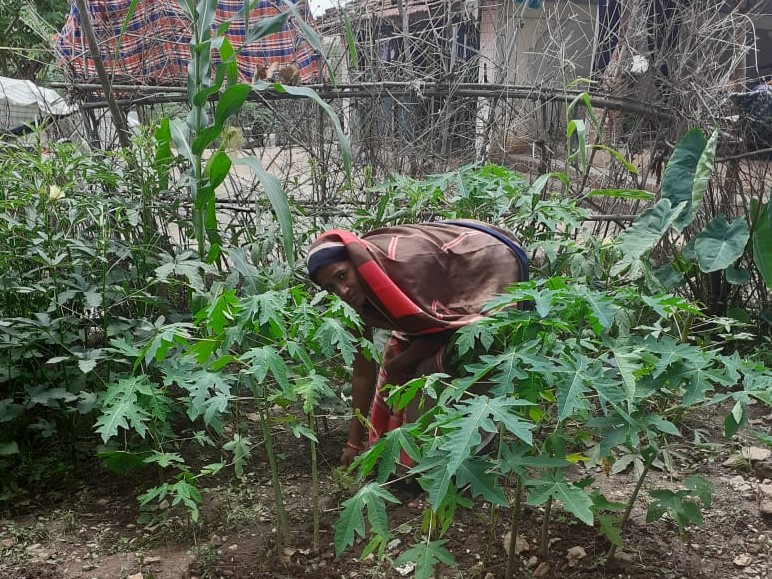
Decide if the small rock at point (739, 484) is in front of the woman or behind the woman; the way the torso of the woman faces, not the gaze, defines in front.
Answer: behind

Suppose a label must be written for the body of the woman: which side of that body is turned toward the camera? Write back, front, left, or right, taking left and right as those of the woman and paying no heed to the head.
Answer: left

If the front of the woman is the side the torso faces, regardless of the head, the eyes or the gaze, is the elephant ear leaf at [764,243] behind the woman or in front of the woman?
behind

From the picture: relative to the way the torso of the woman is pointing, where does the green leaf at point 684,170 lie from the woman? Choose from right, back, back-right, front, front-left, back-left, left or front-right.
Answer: back-right

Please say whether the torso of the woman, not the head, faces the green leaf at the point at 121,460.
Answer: yes

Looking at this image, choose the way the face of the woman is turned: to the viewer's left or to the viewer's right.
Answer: to the viewer's left

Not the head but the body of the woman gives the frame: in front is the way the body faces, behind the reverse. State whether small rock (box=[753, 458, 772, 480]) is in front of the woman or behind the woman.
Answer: behind
